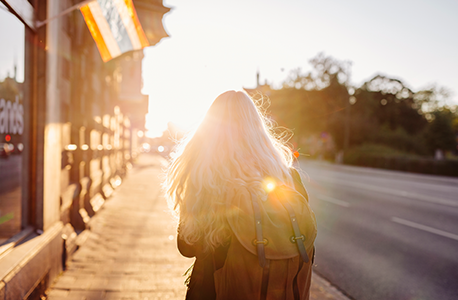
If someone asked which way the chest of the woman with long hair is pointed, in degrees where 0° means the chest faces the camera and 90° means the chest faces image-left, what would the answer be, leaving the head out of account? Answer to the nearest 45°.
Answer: approximately 180°

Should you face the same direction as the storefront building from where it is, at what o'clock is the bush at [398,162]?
The bush is roughly at 11 o'clock from the storefront building.

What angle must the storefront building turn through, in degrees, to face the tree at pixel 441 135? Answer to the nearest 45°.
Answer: approximately 45° to its left

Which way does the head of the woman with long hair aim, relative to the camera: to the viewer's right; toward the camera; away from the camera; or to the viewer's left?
away from the camera

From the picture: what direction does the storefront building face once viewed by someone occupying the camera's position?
facing to the right of the viewer

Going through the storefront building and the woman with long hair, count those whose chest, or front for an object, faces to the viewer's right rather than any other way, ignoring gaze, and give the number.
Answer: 1

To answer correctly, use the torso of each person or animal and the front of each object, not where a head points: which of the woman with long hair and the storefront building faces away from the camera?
the woman with long hair

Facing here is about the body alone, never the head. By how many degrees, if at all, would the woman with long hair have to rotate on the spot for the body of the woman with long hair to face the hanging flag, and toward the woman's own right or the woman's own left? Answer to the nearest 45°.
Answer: approximately 45° to the woman's own left
